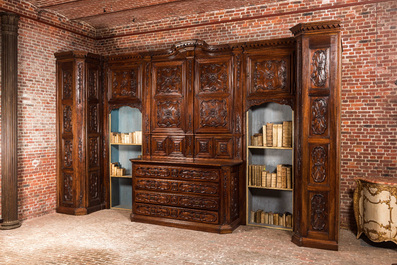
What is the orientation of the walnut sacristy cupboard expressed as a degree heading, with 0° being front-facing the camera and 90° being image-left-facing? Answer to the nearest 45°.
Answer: approximately 45°

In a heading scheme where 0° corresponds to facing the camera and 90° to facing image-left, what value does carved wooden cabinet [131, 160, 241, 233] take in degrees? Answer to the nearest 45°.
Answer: approximately 45°

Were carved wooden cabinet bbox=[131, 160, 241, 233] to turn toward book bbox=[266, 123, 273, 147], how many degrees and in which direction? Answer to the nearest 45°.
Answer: approximately 135° to its left

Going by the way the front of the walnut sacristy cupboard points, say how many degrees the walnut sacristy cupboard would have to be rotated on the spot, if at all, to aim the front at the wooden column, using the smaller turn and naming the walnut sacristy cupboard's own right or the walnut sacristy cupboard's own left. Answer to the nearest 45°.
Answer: approximately 45° to the walnut sacristy cupboard's own right

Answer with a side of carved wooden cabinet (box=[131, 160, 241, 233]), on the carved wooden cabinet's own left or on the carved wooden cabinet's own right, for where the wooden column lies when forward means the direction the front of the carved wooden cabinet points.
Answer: on the carved wooden cabinet's own right

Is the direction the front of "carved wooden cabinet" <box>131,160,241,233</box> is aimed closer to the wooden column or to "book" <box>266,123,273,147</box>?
the wooden column
